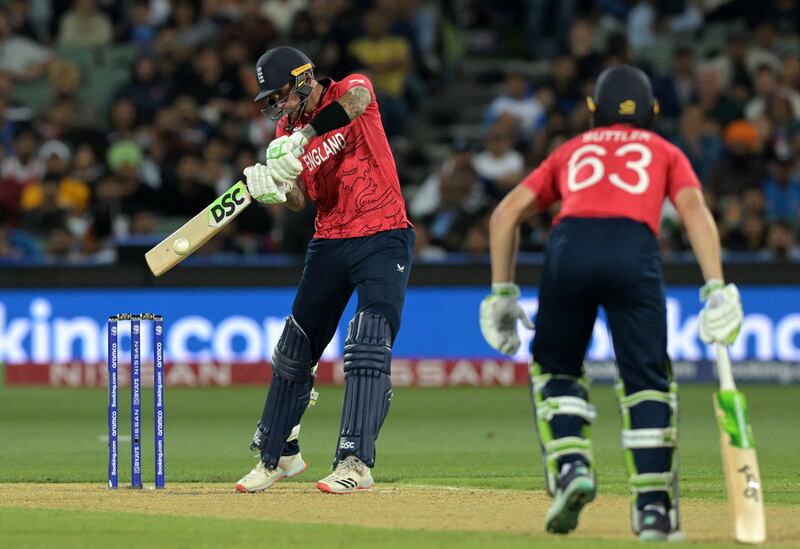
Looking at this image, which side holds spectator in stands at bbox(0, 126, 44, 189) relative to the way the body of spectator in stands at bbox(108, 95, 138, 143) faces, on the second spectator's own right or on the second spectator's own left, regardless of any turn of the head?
on the second spectator's own right

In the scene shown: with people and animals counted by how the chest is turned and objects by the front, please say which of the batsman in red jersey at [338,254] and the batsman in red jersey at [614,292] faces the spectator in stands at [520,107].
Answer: the batsman in red jersey at [614,292]

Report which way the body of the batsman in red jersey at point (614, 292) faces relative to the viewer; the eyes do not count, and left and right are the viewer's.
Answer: facing away from the viewer

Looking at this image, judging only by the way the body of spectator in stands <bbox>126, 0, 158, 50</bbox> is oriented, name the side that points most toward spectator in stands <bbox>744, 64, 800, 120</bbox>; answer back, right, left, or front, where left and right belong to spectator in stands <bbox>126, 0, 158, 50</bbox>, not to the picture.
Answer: left

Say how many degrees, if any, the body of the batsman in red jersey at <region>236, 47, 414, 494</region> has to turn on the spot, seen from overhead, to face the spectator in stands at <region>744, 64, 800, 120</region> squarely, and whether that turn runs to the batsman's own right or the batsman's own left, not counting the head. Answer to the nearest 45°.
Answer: approximately 180°

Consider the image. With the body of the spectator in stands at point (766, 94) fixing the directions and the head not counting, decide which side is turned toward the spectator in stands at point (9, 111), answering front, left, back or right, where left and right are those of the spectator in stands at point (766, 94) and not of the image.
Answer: right

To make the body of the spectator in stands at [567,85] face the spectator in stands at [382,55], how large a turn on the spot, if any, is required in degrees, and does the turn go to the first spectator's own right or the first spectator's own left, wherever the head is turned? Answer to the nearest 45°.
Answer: approximately 90° to the first spectator's own right
